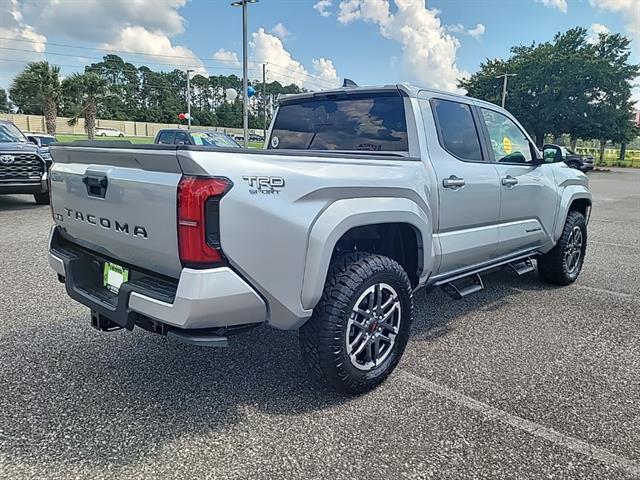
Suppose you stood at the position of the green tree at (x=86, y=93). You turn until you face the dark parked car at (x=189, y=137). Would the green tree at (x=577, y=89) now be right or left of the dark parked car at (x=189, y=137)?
left

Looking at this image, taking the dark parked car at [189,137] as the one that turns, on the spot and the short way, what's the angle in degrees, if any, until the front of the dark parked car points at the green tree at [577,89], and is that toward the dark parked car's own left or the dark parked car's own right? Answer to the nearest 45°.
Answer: approximately 90° to the dark parked car's own left

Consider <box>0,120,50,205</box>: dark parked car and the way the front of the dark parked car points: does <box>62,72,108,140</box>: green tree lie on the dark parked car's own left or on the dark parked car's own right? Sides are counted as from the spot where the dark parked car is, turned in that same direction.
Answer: on the dark parked car's own left

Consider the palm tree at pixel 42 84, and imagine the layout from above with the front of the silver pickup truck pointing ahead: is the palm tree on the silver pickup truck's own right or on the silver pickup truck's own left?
on the silver pickup truck's own left

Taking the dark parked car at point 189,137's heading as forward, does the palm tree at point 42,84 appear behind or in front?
behind

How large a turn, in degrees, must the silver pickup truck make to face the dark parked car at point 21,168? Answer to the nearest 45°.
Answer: approximately 90° to its left

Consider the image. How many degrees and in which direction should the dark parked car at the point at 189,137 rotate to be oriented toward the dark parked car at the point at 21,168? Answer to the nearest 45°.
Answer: approximately 90° to its right

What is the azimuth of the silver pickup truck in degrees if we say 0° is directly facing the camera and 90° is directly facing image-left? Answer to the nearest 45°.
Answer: approximately 225°

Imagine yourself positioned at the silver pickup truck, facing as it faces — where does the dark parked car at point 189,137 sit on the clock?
The dark parked car is roughly at 10 o'clock from the silver pickup truck.

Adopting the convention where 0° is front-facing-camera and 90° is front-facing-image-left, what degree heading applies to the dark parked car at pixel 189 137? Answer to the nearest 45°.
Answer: approximately 315°

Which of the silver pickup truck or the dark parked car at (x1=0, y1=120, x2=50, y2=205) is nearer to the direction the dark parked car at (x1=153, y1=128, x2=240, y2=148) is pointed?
the silver pickup truck
